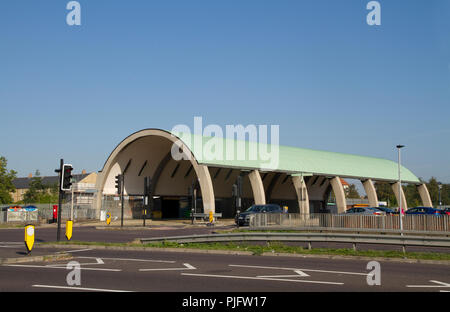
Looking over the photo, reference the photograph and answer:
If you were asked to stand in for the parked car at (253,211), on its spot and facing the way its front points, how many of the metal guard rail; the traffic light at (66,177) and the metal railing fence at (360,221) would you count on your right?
0

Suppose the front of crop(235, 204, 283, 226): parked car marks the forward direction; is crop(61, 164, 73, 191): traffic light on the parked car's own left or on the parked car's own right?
on the parked car's own left

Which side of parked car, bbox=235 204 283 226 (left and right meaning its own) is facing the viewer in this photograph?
left

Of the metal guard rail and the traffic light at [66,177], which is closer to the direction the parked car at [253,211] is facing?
the traffic light

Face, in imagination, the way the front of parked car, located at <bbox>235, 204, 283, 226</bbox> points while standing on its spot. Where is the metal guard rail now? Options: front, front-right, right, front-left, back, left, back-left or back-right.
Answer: left

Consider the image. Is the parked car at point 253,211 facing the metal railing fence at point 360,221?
no

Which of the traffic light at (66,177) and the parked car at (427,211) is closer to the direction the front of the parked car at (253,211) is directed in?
the traffic light

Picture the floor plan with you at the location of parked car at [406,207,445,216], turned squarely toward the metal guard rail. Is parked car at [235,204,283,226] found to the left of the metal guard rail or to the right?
right

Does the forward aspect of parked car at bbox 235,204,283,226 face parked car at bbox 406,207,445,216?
no

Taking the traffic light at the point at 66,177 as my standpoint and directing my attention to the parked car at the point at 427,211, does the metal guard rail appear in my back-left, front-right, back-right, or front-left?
front-right
